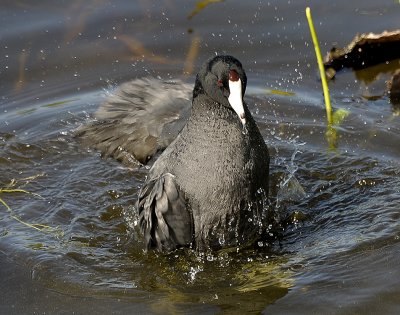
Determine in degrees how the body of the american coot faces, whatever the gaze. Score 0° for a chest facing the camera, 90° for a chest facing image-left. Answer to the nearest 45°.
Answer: approximately 315°
